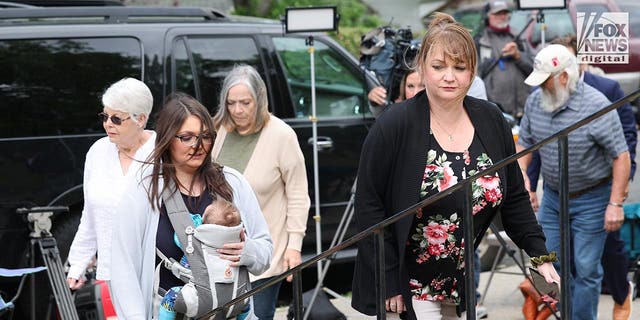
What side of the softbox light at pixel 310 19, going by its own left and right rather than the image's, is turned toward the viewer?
front

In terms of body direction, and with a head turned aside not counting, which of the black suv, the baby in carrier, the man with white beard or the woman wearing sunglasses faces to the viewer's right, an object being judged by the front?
the black suv

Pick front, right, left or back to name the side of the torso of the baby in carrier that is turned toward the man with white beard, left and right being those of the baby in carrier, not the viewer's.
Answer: right

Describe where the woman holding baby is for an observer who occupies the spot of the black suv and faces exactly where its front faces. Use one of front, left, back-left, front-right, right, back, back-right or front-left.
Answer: right

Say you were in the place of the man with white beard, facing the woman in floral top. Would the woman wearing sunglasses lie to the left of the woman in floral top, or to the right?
right

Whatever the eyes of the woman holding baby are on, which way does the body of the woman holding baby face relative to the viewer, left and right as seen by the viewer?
facing the viewer and to the right of the viewer

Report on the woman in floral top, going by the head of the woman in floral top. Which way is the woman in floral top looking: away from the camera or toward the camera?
toward the camera

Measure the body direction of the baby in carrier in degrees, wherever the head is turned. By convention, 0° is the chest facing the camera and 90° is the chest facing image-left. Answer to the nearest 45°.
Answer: approximately 135°

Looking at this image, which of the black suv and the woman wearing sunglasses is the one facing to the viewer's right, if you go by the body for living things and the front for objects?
the black suv

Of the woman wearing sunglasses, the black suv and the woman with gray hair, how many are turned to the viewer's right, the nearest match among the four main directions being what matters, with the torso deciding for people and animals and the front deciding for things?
1

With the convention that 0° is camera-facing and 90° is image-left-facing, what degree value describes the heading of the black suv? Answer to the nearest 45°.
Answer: approximately 270°

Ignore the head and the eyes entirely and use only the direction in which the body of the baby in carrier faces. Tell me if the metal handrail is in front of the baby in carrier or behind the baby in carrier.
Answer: behind

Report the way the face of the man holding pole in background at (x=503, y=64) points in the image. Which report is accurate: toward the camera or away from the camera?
toward the camera
